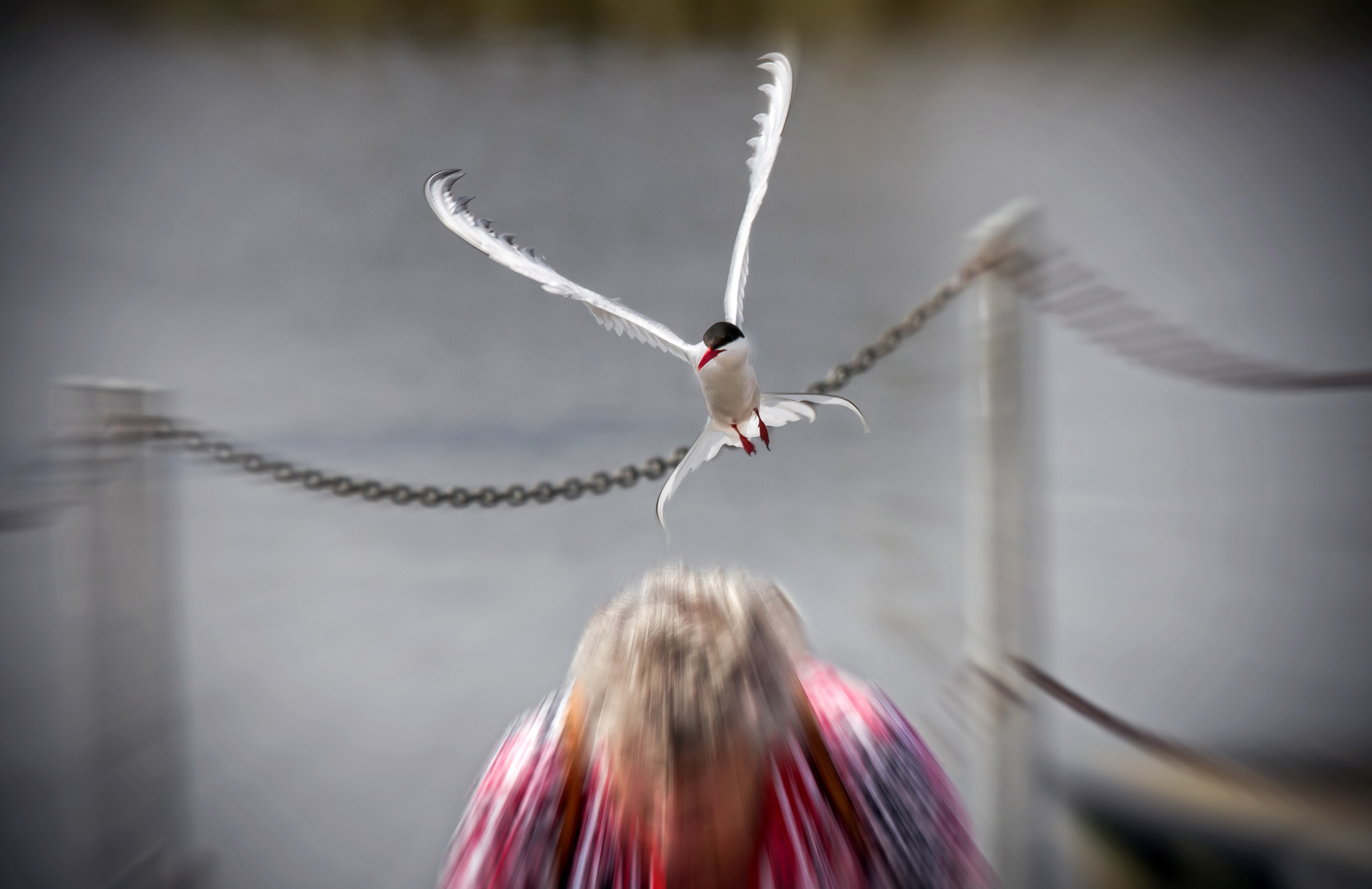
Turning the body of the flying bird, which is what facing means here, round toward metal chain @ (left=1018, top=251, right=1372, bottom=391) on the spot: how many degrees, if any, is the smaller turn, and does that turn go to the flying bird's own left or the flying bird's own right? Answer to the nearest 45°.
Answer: approximately 135° to the flying bird's own left

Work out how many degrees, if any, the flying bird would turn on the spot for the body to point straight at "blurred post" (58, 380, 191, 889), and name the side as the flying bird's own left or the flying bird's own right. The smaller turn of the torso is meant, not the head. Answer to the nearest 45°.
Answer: approximately 135° to the flying bird's own right

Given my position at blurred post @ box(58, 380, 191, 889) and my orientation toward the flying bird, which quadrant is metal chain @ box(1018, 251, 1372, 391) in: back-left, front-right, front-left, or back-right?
front-left

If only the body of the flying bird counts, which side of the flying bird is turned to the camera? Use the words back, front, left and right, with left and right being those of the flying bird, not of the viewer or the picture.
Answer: front
